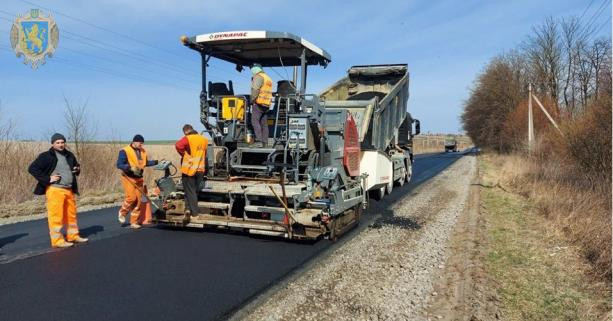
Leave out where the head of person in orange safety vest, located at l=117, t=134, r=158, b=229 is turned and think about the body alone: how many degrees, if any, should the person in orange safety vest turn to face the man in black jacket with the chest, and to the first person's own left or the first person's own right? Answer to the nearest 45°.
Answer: approximately 90° to the first person's own right

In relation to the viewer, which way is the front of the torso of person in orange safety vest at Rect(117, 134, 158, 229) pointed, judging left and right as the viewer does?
facing the viewer and to the right of the viewer

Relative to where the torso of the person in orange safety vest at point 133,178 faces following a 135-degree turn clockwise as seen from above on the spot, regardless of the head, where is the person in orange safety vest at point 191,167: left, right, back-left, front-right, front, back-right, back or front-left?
back-left
